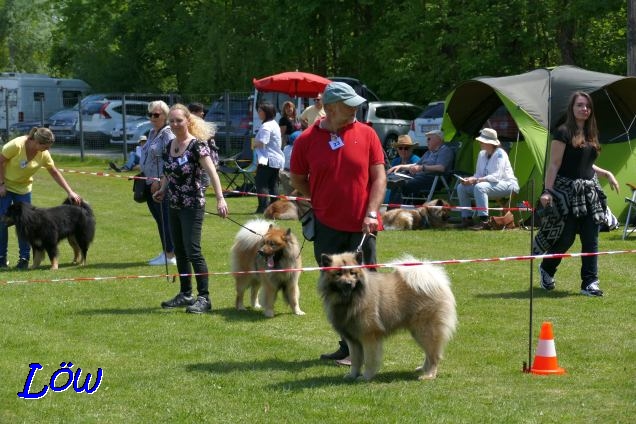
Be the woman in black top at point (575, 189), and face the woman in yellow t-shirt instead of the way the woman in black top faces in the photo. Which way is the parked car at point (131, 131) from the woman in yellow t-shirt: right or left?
right

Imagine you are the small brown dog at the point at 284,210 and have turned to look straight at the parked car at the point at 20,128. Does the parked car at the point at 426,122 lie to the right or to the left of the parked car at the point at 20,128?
right

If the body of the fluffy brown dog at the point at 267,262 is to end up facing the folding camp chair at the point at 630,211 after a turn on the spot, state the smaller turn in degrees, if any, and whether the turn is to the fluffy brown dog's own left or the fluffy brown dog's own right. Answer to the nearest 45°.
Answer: approximately 90° to the fluffy brown dog's own left

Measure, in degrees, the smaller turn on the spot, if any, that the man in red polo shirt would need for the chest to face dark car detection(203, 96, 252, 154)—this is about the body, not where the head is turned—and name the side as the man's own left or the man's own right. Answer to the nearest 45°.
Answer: approximately 180°

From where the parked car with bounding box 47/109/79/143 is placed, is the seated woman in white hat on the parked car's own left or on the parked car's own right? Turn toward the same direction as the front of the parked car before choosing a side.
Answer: on the parked car's own left

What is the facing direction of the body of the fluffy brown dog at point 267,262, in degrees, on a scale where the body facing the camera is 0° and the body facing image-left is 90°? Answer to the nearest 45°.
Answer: approximately 315°

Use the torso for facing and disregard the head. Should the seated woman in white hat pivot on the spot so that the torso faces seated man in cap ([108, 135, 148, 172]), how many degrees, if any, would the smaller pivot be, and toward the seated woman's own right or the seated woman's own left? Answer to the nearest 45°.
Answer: approximately 90° to the seated woman's own right

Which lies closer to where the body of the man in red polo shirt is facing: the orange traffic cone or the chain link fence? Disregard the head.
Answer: the orange traffic cone
